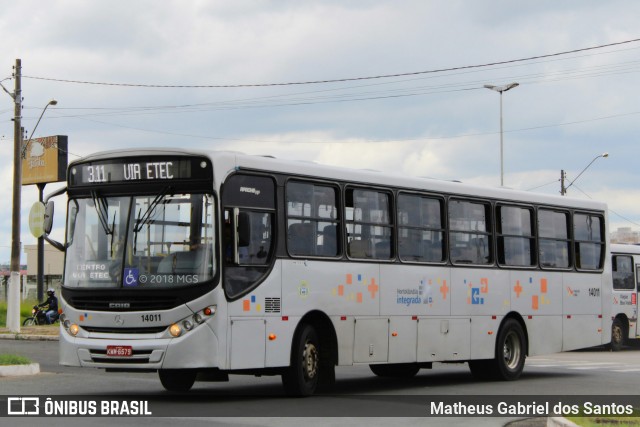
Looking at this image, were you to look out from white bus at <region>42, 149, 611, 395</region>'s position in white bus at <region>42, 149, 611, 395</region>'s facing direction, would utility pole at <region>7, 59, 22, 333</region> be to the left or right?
on its right

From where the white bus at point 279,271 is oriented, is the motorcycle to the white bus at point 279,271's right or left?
on its right

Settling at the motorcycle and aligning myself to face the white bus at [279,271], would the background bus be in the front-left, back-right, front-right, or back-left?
front-left

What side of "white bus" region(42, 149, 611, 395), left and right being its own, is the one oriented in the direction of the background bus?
back

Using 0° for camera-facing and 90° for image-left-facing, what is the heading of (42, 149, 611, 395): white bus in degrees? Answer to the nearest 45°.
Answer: approximately 45°
